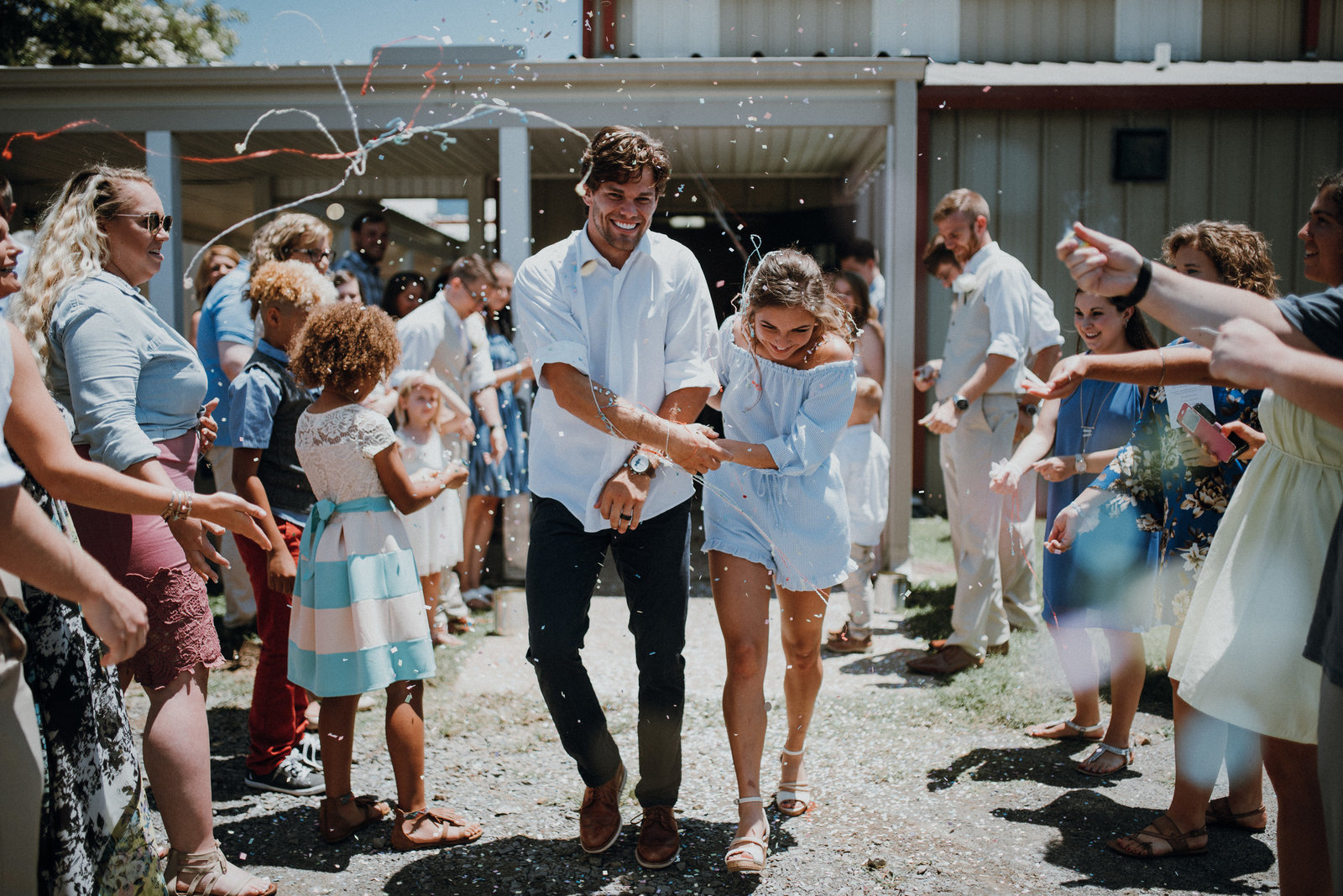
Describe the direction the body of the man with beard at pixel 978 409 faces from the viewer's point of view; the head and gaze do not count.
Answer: to the viewer's left

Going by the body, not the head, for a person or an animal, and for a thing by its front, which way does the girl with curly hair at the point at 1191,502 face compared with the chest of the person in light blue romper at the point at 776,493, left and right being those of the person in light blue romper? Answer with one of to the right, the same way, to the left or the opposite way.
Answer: to the right

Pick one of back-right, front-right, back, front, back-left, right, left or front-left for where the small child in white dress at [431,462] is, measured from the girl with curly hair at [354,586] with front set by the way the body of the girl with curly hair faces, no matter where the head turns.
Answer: front-left

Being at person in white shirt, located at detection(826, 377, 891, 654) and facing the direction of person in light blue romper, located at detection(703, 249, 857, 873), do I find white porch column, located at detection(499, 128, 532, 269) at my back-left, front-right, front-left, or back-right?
back-right

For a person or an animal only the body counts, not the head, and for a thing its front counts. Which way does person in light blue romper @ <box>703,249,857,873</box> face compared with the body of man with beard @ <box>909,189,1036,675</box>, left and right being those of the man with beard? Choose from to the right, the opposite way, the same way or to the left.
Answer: to the left

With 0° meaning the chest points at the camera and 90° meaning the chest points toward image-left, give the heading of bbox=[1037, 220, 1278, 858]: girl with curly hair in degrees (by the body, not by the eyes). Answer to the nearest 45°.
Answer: approximately 90°

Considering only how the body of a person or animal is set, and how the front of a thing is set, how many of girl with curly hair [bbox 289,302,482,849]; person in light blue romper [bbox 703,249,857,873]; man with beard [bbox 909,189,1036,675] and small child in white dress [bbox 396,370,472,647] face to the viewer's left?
1

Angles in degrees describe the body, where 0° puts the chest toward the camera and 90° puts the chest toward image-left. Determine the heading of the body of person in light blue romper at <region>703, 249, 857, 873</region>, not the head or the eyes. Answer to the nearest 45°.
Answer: approximately 0°

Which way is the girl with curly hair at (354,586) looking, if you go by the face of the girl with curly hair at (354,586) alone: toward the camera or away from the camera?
away from the camera

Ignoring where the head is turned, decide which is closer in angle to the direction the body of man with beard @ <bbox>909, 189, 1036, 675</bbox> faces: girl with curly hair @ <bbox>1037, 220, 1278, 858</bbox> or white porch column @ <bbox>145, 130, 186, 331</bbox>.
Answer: the white porch column

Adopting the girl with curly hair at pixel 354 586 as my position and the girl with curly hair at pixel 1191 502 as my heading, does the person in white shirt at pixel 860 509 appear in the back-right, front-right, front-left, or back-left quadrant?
front-left
